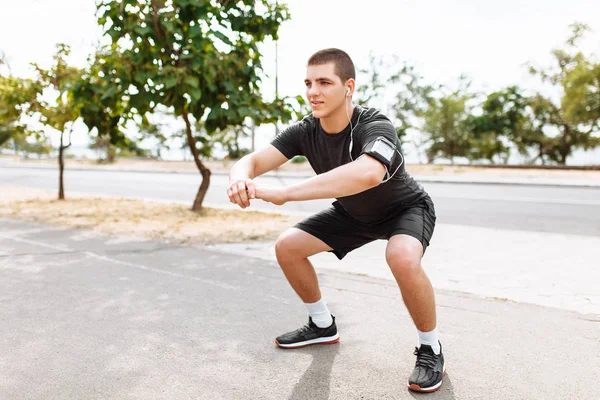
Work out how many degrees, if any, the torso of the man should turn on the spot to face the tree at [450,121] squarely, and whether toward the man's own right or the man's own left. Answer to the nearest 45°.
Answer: approximately 135° to the man's own right

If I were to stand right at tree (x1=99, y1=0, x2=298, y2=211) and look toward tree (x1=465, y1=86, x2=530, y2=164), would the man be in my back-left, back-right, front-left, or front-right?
back-right

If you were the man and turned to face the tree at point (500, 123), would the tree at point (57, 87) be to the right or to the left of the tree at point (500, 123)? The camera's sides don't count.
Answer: left

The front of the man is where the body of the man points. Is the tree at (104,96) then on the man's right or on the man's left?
on the man's right

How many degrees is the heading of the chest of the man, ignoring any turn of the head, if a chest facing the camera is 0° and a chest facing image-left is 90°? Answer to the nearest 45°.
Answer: approximately 45°

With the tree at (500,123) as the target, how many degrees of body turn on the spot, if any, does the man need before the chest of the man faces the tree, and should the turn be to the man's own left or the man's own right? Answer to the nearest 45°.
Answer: approximately 135° to the man's own right
